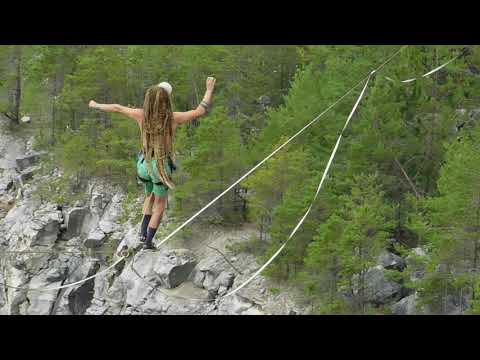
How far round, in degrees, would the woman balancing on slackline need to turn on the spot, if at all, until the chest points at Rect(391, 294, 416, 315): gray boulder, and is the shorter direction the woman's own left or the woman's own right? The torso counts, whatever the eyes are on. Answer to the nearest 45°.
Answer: approximately 45° to the woman's own right

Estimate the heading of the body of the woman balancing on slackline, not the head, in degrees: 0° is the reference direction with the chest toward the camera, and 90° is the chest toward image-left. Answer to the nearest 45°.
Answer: approximately 180°
